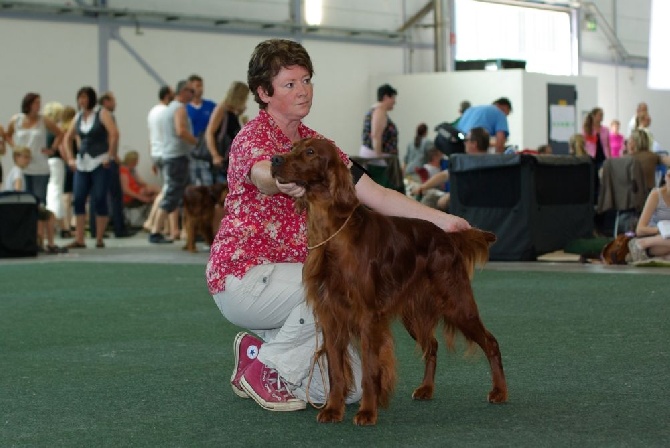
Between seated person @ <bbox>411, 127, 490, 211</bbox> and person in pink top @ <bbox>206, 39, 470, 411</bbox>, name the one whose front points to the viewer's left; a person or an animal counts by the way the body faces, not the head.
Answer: the seated person

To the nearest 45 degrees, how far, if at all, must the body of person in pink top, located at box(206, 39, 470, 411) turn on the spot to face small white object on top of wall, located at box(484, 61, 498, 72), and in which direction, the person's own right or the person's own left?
approximately 135° to the person's own left

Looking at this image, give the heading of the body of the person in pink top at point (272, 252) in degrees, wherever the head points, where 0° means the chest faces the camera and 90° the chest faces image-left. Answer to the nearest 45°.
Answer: approximately 315°

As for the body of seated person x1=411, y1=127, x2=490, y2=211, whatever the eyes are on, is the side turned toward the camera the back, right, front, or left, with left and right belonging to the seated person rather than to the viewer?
left

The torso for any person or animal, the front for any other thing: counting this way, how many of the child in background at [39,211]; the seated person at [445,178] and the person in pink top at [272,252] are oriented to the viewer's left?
1

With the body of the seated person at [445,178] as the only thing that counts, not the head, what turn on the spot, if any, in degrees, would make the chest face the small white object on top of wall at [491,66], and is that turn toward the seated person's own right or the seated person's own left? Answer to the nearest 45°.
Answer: approximately 90° to the seated person's own right

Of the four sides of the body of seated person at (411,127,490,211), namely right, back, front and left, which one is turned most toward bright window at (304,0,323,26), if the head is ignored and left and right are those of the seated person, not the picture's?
right

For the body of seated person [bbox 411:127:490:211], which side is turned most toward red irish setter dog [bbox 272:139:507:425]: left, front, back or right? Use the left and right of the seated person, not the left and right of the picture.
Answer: left

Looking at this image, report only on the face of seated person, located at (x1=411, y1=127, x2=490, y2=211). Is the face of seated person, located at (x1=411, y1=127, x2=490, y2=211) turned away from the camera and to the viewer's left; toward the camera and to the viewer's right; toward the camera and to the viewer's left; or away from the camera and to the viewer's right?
toward the camera and to the viewer's left
